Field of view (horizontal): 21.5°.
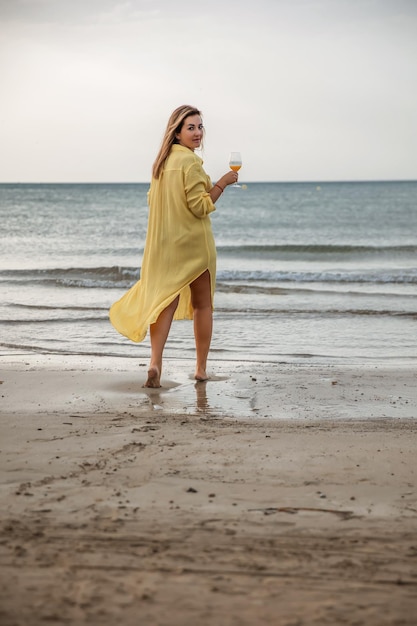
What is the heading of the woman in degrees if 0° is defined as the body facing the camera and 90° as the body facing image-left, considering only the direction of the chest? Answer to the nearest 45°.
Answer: approximately 225°

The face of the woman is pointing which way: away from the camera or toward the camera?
toward the camera
